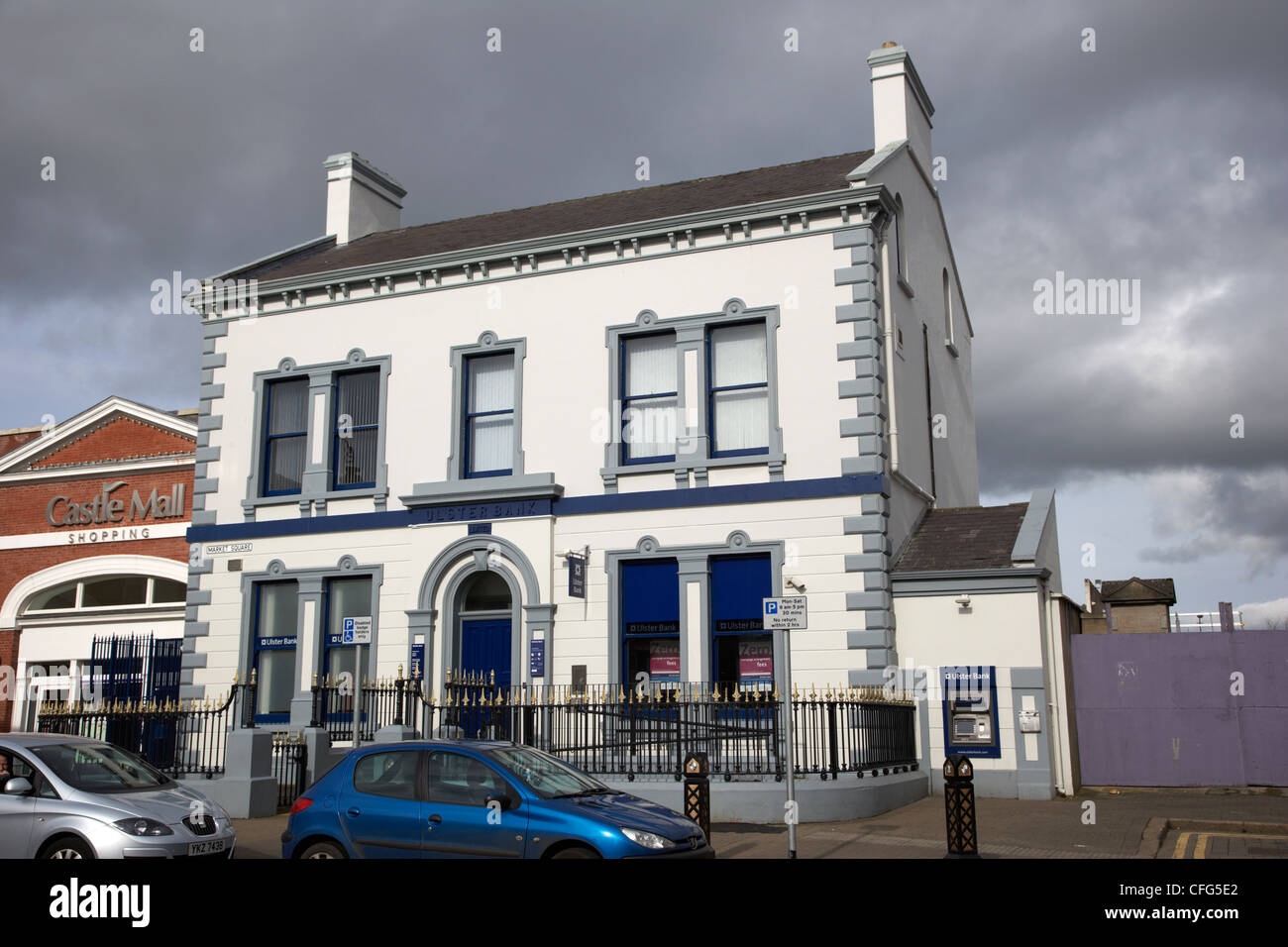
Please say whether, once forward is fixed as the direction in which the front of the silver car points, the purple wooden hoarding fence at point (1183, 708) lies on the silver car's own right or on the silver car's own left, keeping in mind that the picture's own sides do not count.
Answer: on the silver car's own left

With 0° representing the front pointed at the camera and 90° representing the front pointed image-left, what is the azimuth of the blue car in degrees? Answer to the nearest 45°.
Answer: approximately 315°

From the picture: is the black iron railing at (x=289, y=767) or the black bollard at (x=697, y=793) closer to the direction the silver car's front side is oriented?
the black bollard

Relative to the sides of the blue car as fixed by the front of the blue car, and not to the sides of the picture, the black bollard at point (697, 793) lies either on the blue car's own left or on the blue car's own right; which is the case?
on the blue car's own left

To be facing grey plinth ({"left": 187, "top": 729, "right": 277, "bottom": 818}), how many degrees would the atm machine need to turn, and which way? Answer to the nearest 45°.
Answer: approximately 45° to its right

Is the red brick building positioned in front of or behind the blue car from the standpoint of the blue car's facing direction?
behind

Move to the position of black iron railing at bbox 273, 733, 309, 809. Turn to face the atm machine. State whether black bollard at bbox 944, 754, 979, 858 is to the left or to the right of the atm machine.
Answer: right

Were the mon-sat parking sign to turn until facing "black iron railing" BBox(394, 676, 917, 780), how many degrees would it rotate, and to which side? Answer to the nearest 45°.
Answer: approximately 180°

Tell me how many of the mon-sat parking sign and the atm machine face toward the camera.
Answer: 2

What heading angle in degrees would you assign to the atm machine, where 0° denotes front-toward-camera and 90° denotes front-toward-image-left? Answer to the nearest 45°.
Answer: approximately 0°
